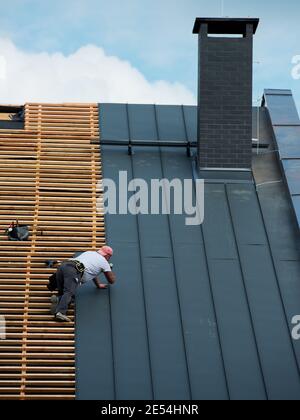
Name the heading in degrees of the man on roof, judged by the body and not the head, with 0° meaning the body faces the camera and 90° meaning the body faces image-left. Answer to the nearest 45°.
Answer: approximately 270°
